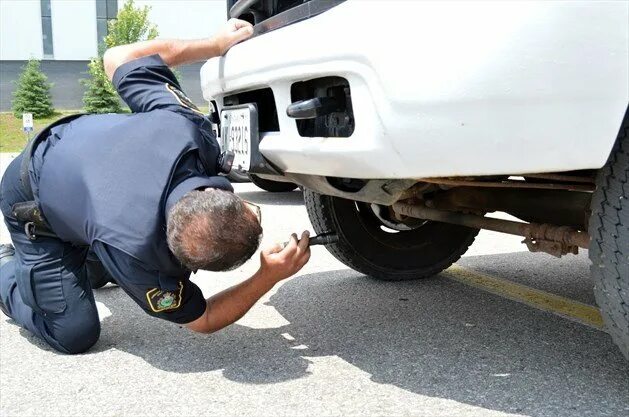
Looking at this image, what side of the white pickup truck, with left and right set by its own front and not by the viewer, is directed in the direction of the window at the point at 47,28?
right

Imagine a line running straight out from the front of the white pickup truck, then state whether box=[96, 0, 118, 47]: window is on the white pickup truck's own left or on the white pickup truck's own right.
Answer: on the white pickup truck's own right

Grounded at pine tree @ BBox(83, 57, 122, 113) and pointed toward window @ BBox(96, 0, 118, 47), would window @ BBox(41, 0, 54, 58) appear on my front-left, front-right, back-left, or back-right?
front-left

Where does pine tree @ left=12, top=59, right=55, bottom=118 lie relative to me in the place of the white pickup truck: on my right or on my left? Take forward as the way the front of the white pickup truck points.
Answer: on my right

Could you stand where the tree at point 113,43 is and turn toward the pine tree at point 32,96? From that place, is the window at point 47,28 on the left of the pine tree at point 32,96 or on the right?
right

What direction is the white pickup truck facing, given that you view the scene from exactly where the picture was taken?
facing the viewer and to the left of the viewer

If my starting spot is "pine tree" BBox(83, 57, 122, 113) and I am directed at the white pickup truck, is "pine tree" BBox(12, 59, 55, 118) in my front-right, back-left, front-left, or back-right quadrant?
back-right

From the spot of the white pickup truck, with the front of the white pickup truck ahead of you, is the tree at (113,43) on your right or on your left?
on your right
